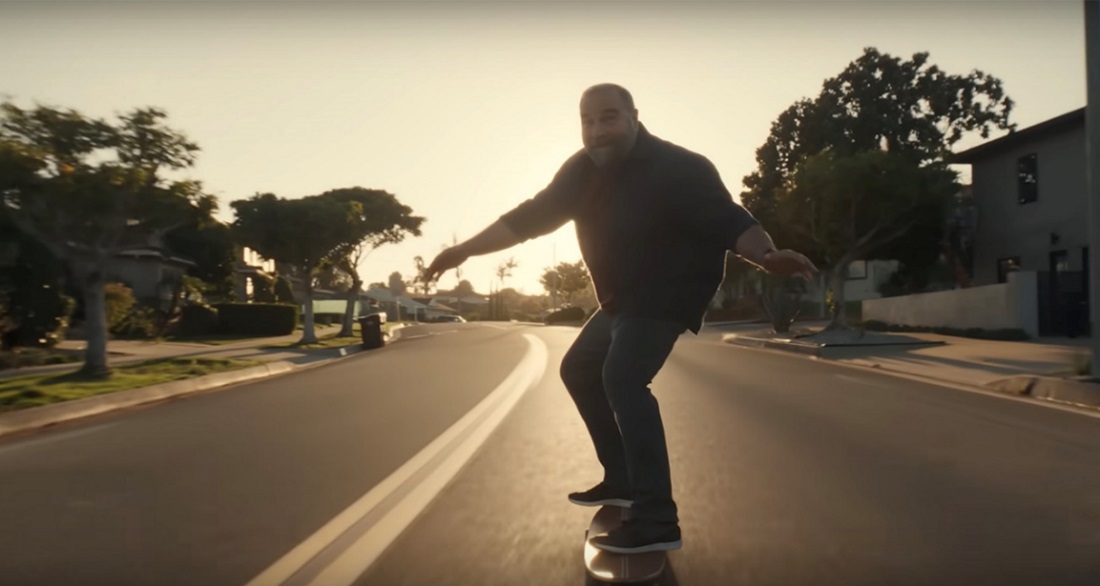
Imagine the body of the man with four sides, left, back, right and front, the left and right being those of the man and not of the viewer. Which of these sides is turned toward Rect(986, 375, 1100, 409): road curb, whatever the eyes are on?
back

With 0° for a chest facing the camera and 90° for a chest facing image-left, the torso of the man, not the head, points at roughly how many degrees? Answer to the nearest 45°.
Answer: approximately 45°

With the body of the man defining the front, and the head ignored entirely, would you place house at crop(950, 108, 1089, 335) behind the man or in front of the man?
behind

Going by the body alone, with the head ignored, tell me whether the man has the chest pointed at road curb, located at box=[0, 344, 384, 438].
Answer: no

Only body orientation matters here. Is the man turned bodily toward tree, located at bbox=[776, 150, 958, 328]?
no

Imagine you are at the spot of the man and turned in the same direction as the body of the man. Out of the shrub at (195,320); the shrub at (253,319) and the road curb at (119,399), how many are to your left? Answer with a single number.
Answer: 0

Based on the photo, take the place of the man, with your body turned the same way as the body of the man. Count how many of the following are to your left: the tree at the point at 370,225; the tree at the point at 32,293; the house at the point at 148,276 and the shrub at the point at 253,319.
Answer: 0

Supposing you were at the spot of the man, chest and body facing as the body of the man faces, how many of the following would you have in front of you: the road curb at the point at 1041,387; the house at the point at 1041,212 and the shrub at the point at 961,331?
0

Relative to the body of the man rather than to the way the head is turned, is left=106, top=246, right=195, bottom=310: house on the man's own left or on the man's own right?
on the man's own right

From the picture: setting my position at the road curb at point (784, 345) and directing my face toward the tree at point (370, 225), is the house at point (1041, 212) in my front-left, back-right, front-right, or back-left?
back-right
